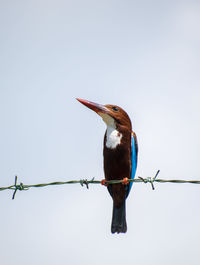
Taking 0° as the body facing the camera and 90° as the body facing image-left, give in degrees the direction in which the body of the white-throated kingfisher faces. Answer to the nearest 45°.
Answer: approximately 45°
